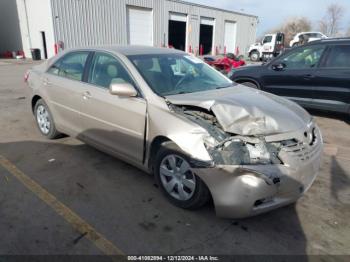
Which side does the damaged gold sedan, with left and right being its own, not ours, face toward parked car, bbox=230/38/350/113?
left

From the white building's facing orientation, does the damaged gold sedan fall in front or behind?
in front

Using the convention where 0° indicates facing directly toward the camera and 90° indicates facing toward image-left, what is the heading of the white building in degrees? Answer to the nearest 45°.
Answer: approximately 315°

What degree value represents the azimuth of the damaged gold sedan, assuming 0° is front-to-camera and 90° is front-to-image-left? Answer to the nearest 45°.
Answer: approximately 315°

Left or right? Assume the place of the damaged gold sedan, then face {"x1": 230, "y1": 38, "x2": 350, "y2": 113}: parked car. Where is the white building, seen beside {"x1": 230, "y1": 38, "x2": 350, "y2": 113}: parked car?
left

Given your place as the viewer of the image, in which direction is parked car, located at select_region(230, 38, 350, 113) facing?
facing to the left of the viewer

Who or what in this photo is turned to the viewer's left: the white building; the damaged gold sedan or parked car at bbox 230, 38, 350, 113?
the parked car

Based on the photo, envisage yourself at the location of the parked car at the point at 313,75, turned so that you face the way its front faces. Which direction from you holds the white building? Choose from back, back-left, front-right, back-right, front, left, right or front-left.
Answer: front-right
